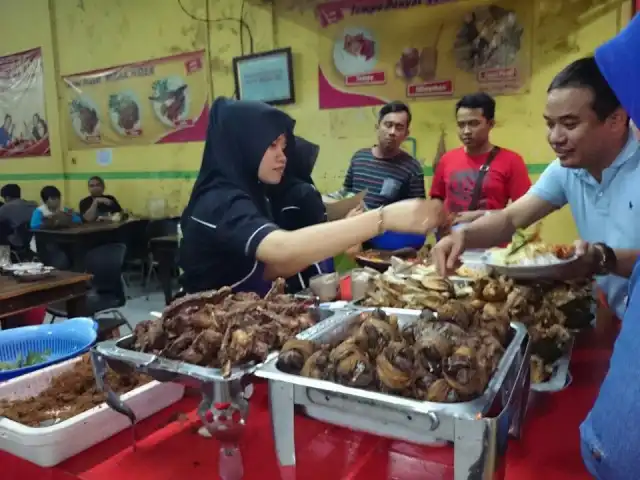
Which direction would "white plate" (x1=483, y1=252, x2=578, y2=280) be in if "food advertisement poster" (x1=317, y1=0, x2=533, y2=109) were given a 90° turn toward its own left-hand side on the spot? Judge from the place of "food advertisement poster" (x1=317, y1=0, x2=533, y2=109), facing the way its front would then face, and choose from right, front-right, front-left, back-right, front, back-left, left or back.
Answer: right

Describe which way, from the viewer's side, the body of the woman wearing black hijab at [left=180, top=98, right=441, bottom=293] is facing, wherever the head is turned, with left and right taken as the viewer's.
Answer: facing to the right of the viewer

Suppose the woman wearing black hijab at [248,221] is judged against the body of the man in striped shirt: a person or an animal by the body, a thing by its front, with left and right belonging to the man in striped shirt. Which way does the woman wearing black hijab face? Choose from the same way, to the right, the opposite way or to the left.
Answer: to the left

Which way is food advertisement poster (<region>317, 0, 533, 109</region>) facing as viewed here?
toward the camera

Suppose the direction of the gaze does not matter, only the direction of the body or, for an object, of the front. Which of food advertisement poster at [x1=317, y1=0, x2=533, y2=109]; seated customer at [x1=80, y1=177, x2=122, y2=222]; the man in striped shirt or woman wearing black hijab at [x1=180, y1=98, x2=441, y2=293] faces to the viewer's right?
the woman wearing black hijab

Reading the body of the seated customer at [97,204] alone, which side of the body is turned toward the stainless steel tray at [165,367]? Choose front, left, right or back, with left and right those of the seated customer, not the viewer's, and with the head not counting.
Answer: front

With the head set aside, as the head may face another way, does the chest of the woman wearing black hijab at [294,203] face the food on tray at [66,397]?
no

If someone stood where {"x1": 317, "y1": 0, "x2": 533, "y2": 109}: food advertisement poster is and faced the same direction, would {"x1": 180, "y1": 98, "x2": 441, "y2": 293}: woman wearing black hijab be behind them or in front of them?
in front

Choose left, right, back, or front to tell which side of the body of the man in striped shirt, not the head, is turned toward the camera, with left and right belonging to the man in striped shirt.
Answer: front

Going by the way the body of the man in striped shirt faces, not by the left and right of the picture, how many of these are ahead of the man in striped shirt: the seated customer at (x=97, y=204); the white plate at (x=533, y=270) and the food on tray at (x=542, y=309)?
2

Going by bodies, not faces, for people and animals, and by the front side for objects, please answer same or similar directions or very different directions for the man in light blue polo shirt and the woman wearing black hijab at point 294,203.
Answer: very different directions

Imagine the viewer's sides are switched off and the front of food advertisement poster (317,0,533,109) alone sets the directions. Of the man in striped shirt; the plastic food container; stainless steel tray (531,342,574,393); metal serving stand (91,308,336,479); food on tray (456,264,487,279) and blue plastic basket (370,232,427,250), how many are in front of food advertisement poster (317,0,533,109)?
6

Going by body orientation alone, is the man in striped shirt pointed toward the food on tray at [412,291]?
yes

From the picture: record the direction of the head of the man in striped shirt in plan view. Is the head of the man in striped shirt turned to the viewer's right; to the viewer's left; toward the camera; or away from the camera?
toward the camera

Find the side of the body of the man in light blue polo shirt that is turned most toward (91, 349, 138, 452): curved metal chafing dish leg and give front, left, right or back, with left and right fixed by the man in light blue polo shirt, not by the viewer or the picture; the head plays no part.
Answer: front

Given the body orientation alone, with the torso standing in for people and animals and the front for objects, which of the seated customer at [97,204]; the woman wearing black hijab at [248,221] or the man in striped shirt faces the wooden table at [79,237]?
the seated customer

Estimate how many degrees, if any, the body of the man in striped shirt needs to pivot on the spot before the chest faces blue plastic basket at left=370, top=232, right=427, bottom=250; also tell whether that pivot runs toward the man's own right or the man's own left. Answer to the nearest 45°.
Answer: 0° — they already face it

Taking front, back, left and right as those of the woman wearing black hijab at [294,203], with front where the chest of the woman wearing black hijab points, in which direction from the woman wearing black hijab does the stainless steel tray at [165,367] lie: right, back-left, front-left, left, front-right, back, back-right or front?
back-right
